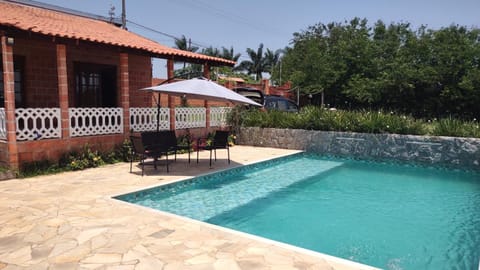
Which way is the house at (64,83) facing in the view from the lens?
facing the viewer and to the right of the viewer

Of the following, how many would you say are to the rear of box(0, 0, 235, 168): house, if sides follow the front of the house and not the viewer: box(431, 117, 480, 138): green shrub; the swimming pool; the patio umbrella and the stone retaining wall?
0

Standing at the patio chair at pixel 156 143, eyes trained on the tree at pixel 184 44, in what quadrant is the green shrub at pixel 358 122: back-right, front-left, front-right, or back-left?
front-right

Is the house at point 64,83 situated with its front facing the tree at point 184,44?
no

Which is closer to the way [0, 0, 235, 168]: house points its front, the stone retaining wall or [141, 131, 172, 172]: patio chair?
the patio chair

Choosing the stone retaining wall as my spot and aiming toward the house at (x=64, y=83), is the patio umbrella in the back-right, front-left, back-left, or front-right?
front-left

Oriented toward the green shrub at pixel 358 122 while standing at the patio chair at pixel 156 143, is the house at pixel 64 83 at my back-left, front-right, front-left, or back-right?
back-left

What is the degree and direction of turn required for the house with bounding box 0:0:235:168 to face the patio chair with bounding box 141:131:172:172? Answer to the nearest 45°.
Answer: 0° — it already faces it

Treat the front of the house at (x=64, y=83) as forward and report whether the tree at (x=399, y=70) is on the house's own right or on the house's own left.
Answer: on the house's own left

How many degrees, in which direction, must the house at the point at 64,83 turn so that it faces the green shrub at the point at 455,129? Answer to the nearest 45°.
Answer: approximately 45° to its left

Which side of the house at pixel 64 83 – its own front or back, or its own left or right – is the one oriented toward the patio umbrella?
front

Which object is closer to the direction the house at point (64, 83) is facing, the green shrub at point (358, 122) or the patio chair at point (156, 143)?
the patio chair

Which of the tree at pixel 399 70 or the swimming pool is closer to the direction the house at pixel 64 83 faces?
the swimming pool

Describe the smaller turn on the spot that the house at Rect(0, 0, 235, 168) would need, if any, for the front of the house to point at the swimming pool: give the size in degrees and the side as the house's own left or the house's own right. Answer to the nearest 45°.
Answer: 0° — it already faces it

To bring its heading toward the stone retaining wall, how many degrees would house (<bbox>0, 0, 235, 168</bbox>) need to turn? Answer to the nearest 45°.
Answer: approximately 45° to its left
